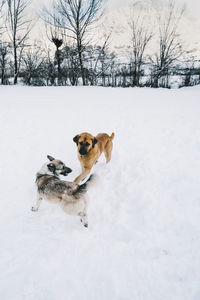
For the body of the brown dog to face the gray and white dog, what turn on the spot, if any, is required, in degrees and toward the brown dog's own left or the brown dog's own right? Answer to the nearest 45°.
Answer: approximately 45° to the brown dog's own left

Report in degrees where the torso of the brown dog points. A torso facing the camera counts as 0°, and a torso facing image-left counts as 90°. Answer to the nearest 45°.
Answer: approximately 45°
